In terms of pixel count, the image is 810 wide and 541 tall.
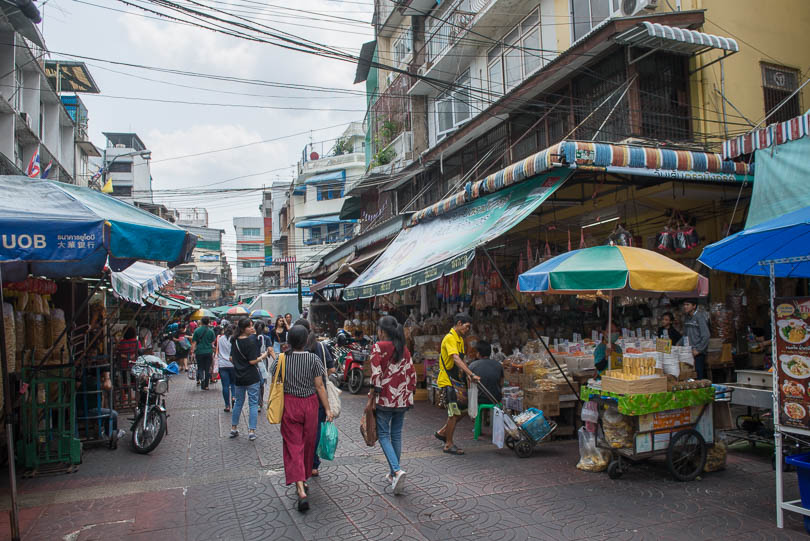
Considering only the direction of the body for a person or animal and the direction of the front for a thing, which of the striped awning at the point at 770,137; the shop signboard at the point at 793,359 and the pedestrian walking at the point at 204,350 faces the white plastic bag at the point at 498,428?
the striped awning

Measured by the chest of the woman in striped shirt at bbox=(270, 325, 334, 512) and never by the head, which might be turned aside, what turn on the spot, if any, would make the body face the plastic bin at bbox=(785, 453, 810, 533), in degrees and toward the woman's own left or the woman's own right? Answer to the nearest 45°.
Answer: approximately 135° to the woman's own right

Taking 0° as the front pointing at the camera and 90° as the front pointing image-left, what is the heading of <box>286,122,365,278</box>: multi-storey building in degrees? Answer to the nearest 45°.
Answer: approximately 45°

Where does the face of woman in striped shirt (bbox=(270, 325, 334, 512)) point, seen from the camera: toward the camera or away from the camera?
away from the camera

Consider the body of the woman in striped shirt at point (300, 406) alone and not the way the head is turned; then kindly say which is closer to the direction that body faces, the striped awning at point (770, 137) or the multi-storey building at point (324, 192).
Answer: the multi-storey building

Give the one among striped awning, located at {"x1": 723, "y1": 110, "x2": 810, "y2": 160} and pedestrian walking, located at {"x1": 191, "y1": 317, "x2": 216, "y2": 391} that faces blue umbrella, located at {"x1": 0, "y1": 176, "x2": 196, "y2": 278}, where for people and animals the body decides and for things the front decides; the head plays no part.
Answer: the striped awning

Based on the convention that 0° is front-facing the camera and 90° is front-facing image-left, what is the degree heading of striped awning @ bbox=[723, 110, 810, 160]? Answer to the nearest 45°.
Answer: approximately 45°

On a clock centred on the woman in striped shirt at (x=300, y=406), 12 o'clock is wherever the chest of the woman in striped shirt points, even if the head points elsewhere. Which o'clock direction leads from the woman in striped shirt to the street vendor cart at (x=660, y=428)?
The street vendor cart is roughly at 3 o'clock from the woman in striped shirt.

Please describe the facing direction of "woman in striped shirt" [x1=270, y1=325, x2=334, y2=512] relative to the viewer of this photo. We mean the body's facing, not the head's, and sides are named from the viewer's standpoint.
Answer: facing away from the viewer

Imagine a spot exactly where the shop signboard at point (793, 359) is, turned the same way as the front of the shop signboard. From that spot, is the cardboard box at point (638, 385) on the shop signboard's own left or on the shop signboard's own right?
on the shop signboard's own right
